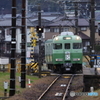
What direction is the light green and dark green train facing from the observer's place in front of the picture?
facing the viewer
